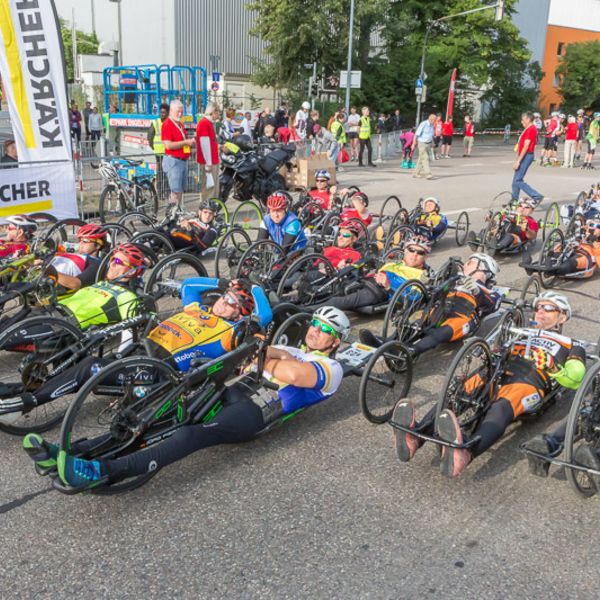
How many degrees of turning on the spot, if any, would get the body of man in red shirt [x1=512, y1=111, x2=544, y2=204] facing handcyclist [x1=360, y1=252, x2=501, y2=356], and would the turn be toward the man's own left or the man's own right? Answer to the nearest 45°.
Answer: approximately 90° to the man's own left

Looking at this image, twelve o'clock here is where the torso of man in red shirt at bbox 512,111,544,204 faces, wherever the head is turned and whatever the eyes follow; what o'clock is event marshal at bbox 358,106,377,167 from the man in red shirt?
The event marshal is roughly at 2 o'clock from the man in red shirt.

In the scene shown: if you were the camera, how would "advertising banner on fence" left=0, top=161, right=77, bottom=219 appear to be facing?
facing the viewer

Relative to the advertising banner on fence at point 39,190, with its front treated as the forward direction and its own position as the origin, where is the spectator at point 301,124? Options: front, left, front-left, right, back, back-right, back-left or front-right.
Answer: back-left

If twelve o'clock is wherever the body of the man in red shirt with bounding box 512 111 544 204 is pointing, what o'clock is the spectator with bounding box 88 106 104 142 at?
The spectator is roughly at 1 o'clock from the man in red shirt.

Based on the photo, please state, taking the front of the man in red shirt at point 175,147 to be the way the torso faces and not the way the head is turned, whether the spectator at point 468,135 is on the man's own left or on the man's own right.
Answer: on the man's own left

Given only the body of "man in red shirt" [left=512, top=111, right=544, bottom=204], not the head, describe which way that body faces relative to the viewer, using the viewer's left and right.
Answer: facing to the left of the viewer

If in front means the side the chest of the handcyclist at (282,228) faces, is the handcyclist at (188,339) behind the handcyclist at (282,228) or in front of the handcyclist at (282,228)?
in front

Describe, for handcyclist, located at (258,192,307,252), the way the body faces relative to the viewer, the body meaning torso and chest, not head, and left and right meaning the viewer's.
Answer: facing the viewer and to the left of the viewer

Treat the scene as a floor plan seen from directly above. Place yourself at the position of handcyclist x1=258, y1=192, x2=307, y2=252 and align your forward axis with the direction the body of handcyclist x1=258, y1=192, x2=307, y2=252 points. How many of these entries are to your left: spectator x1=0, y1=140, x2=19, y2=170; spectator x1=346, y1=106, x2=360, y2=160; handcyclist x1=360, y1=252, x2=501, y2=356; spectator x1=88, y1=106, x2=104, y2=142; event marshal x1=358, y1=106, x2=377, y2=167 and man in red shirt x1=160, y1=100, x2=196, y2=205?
1

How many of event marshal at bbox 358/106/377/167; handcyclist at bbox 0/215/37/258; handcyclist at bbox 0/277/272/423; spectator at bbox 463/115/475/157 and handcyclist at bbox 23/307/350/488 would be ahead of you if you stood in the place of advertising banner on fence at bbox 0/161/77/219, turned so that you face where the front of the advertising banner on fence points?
3

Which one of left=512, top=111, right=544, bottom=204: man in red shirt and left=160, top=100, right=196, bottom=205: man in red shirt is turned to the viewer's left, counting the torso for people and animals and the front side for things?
left=512, top=111, right=544, bottom=204: man in red shirt

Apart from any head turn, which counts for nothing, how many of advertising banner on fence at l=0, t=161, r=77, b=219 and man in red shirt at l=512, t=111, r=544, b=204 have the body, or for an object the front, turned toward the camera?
1

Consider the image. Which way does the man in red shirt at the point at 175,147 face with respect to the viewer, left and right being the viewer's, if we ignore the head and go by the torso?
facing the viewer and to the right of the viewer

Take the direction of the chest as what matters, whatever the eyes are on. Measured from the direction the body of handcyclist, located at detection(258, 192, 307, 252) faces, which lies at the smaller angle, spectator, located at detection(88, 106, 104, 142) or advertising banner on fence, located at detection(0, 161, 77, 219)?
the advertising banner on fence

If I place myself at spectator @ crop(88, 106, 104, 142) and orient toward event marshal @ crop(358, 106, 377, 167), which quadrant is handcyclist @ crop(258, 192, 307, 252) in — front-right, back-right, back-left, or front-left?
front-right

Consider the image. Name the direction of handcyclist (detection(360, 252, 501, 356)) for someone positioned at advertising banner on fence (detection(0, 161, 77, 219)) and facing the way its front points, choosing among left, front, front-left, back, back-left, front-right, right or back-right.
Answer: front-left

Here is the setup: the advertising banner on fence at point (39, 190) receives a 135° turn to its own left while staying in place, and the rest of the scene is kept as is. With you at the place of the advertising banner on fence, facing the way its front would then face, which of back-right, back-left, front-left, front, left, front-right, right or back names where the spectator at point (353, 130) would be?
front
